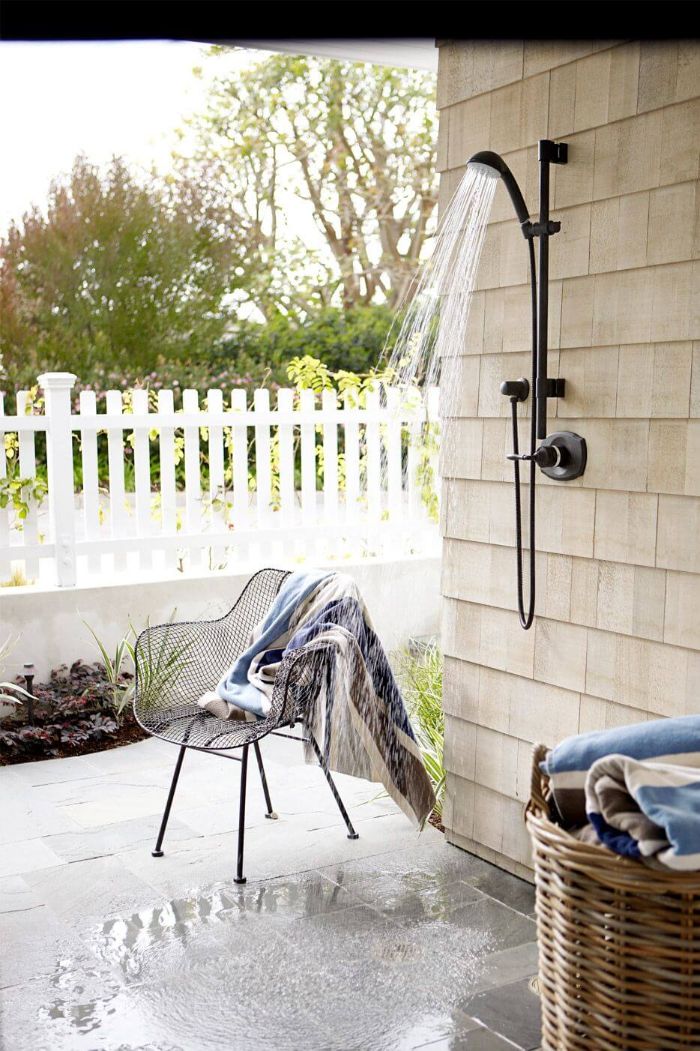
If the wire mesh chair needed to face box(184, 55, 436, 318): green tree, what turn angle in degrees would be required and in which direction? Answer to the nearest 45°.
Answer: approximately 135° to its right

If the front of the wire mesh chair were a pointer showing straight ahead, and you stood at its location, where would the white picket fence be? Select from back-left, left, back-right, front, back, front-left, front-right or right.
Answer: back-right

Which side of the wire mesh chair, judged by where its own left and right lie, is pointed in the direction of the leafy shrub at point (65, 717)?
right

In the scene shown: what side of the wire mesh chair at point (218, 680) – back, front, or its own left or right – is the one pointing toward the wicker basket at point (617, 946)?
left

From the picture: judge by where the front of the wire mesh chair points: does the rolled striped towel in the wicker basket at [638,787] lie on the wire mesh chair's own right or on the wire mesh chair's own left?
on the wire mesh chair's own left

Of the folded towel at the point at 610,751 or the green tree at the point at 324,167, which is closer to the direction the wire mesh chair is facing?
the folded towel

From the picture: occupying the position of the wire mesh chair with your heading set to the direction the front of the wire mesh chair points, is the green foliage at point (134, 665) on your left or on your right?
on your right

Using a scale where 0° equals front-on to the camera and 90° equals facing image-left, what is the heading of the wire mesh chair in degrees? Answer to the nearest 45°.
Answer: approximately 45°

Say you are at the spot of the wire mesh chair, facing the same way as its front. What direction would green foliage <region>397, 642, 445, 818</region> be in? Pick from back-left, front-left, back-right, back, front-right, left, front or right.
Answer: back

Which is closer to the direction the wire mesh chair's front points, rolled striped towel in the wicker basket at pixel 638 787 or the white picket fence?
the rolled striped towel in the wicker basket

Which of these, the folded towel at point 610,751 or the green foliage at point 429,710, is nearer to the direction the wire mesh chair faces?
the folded towel

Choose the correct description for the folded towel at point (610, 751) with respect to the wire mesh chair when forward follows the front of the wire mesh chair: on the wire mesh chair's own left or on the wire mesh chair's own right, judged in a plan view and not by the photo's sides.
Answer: on the wire mesh chair's own left

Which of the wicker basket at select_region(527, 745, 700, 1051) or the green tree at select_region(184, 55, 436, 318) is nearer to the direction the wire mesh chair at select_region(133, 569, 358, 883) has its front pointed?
the wicker basket
